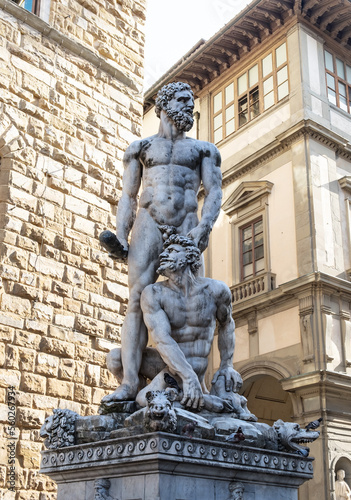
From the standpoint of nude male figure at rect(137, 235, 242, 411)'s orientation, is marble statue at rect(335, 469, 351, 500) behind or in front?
behind

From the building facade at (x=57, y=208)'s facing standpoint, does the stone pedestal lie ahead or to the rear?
ahead

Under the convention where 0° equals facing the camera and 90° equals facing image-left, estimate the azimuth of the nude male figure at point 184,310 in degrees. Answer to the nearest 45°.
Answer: approximately 0°

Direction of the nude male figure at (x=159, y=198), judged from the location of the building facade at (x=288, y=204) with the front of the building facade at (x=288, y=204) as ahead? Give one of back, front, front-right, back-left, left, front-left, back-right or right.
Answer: front-left

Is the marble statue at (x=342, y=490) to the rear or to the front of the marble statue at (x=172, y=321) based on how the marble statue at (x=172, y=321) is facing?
to the rear

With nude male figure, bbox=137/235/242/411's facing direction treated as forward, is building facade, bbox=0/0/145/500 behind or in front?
behind

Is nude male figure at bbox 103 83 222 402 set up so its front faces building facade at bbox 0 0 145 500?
no

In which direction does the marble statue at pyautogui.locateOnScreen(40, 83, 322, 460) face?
toward the camera

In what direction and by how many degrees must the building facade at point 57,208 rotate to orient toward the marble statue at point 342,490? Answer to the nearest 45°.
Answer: approximately 90° to its left
